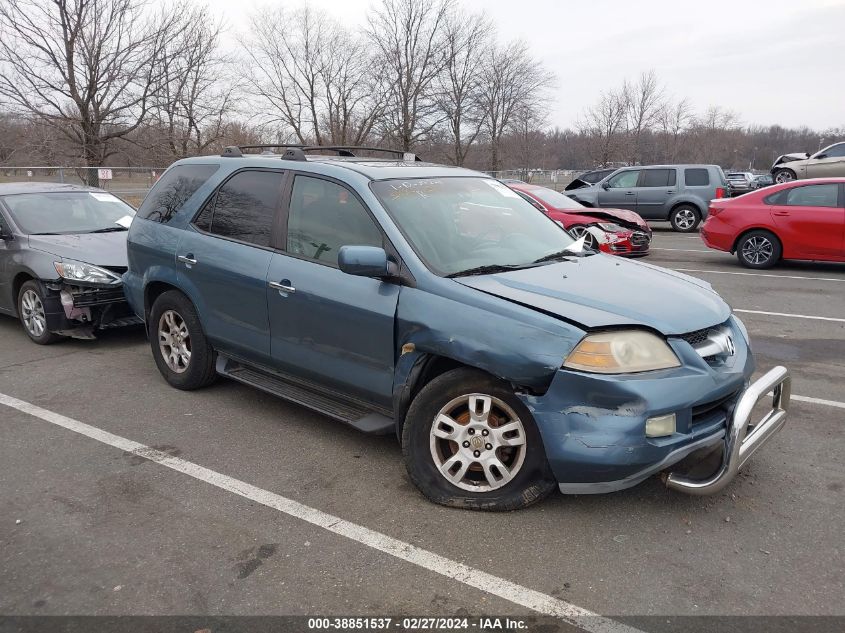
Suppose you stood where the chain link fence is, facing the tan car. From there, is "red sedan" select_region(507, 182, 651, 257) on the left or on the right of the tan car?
right

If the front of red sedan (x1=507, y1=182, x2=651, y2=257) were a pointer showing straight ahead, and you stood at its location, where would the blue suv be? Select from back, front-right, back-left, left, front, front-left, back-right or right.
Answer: front-right

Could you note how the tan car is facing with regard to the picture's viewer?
facing to the left of the viewer

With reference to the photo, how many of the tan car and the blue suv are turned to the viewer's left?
1

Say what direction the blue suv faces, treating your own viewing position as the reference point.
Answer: facing the viewer and to the right of the viewer

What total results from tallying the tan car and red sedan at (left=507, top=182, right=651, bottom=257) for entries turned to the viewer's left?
1

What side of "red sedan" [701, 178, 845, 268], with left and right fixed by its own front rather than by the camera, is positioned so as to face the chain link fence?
back

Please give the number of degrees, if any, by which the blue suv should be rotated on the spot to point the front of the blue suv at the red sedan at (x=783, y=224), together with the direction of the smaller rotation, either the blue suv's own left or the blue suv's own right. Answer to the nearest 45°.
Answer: approximately 90° to the blue suv's own left

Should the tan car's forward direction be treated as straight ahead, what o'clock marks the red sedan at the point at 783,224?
The red sedan is roughly at 9 o'clock from the tan car.

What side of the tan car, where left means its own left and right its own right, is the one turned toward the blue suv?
left

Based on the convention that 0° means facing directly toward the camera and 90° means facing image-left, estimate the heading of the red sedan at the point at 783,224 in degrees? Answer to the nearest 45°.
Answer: approximately 270°

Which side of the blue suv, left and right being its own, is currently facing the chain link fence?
back

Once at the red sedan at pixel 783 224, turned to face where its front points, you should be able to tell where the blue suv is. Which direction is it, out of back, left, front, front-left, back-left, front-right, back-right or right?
right

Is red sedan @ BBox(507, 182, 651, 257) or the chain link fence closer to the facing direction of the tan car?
the chain link fence
